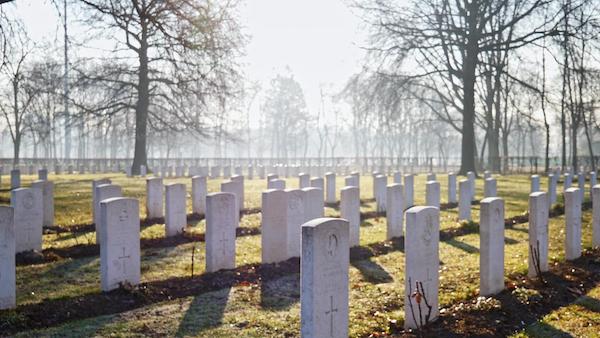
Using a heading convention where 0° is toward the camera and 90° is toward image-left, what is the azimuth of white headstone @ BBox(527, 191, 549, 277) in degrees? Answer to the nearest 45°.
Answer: approximately 315°

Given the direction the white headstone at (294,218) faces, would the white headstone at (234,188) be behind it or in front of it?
behind

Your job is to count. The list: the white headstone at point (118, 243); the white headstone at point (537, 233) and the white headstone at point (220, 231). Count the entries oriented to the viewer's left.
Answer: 0

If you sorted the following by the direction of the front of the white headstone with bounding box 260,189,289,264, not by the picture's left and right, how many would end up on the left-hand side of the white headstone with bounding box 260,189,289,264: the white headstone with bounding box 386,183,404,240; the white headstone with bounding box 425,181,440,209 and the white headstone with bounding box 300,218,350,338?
2

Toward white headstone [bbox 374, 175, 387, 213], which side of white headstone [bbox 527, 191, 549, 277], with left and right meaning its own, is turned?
back

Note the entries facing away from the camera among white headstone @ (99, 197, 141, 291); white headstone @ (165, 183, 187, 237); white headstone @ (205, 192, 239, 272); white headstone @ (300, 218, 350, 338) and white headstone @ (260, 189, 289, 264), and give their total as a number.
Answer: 0

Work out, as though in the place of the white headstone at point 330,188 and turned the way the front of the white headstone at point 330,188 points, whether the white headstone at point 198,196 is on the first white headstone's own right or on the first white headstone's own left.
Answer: on the first white headstone's own right

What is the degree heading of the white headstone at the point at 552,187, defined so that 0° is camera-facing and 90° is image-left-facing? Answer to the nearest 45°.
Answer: approximately 315°

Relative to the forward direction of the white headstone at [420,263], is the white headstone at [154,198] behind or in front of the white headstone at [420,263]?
behind

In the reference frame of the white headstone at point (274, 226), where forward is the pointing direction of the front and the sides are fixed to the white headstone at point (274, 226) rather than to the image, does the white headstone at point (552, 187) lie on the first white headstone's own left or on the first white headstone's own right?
on the first white headstone's own left

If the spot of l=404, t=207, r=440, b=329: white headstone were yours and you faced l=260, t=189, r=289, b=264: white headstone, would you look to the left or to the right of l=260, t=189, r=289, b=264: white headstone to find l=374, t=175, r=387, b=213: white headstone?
right

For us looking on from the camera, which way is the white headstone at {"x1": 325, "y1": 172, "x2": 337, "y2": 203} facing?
facing the viewer and to the right of the viewer

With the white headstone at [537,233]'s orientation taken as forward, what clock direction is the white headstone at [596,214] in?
the white headstone at [596,214] is roughly at 8 o'clock from the white headstone at [537,233].

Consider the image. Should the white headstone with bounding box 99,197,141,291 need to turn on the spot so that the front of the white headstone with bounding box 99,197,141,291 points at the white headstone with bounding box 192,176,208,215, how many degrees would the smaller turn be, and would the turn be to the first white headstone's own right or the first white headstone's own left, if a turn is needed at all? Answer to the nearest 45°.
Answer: approximately 135° to the first white headstone's own left

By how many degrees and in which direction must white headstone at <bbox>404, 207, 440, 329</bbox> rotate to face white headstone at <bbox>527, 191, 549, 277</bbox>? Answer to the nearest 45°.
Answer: approximately 90° to its left

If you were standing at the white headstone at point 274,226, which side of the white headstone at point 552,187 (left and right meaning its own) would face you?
right

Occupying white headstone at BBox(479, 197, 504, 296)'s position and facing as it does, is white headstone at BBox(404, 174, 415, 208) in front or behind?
behind

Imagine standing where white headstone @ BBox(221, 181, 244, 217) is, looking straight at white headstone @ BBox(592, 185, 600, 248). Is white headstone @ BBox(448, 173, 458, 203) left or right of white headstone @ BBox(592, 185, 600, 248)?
left
